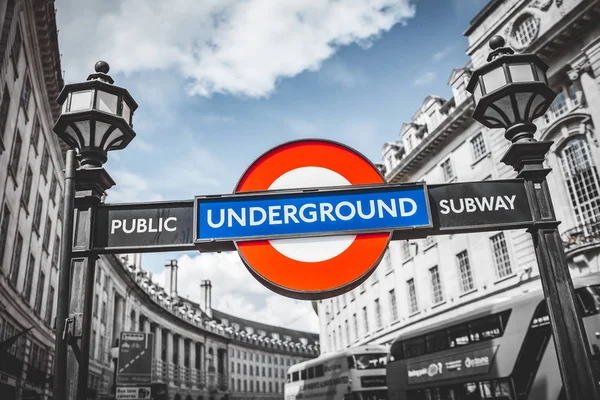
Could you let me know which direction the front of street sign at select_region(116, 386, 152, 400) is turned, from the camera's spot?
facing the viewer

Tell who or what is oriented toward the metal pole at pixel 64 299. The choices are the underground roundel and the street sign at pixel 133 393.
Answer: the street sign

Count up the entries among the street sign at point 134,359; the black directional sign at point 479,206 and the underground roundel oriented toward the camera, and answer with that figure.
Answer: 3

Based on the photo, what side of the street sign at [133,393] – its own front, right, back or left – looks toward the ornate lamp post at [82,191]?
front

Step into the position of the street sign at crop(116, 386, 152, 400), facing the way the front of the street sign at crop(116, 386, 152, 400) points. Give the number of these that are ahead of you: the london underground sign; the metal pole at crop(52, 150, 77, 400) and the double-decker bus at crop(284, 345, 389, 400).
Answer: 2

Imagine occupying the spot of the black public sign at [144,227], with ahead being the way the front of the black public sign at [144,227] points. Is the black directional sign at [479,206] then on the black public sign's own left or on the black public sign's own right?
on the black public sign's own left

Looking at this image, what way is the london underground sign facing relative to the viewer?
toward the camera

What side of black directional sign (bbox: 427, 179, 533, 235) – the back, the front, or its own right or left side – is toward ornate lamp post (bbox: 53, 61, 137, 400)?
right

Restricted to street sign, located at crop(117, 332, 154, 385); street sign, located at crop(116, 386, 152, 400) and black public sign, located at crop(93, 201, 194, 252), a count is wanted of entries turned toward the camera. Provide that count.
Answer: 3

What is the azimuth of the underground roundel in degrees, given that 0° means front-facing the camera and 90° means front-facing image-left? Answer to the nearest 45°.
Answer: approximately 0°

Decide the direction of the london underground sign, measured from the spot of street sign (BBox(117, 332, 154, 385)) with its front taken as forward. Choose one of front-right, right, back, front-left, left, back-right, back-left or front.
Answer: front

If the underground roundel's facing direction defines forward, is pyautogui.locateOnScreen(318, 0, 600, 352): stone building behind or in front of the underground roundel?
behind

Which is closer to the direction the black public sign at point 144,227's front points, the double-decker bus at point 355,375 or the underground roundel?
the underground roundel

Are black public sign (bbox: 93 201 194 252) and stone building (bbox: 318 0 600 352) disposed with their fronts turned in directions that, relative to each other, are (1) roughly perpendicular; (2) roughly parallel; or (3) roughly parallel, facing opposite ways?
roughly perpendicular
